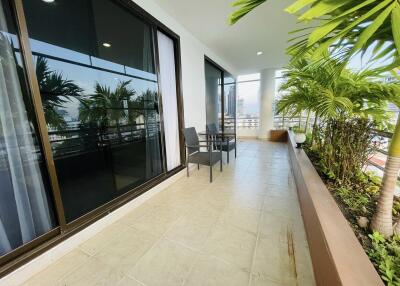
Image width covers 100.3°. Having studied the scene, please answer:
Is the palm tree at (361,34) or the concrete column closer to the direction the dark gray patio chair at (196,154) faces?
the palm tree

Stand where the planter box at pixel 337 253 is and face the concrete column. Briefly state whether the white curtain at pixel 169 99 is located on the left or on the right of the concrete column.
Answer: left

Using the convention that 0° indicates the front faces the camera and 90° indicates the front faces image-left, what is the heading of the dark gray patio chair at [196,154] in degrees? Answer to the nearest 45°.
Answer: approximately 315°

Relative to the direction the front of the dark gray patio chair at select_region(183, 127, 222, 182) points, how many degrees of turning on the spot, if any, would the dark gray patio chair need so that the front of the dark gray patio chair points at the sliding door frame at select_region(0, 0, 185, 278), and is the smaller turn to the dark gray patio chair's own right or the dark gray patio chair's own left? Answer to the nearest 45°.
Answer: approximately 90° to the dark gray patio chair's own right

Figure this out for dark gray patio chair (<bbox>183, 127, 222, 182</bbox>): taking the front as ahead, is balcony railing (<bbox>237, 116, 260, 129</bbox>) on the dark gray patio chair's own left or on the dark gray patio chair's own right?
on the dark gray patio chair's own left

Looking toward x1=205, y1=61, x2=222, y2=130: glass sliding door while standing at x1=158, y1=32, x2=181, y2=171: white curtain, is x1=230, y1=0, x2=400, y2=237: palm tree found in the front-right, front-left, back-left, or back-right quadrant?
back-right

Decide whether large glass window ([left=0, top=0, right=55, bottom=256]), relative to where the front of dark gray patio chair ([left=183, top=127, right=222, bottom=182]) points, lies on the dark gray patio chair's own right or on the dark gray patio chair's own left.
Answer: on the dark gray patio chair's own right

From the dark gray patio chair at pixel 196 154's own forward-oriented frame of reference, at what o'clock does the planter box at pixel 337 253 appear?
The planter box is roughly at 1 o'clock from the dark gray patio chair.

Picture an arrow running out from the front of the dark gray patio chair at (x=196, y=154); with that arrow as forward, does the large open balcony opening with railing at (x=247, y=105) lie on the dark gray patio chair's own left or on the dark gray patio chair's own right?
on the dark gray patio chair's own left

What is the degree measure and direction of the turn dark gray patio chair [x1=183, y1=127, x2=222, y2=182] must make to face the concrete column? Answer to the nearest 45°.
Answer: approximately 90° to its left

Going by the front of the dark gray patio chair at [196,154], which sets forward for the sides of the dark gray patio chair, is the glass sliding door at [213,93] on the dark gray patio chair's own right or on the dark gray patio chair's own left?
on the dark gray patio chair's own left
